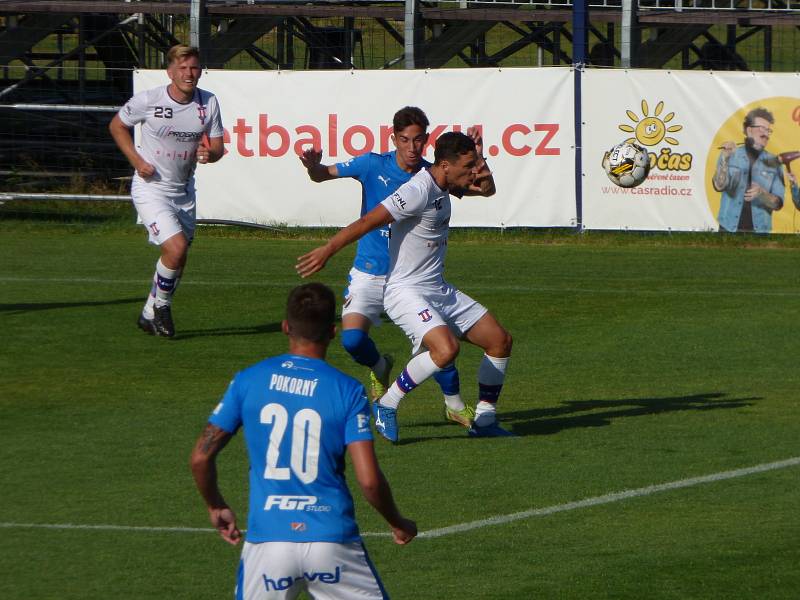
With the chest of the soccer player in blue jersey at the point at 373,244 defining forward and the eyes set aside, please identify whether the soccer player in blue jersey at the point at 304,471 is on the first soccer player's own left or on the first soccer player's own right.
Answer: on the first soccer player's own right

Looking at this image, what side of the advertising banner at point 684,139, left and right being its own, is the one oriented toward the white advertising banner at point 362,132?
right

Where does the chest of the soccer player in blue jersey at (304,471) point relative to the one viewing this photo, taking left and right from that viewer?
facing away from the viewer

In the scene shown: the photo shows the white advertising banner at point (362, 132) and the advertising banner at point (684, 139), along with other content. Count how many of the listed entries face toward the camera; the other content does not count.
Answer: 2

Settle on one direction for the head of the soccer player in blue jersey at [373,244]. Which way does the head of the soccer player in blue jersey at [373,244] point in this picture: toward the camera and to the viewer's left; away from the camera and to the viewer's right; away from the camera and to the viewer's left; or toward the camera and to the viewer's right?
toward the camera and to the viewer's right

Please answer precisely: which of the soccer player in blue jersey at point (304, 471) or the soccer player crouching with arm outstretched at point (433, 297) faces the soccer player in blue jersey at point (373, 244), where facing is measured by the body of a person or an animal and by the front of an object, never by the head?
the soccer player in blue jersey at point (304, 471)

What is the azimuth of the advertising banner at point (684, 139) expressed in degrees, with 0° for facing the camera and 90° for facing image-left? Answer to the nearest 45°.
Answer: approximately 0°

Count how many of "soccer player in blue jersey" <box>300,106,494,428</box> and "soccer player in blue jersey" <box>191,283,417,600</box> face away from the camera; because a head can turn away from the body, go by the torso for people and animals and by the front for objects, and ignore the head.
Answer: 1

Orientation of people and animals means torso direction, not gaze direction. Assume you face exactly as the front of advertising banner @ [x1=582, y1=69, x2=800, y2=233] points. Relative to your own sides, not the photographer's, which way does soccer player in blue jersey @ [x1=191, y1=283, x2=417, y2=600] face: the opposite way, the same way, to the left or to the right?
the opposite way

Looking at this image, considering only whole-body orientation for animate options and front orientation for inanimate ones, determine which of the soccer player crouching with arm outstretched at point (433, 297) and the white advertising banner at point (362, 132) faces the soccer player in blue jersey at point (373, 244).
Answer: the white advertising banner

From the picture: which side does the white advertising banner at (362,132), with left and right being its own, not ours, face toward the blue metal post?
left

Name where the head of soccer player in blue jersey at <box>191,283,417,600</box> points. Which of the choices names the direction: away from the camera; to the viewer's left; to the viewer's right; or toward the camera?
away from the camera

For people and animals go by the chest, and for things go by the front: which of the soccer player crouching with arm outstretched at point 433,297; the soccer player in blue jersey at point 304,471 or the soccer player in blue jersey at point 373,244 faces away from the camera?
the soccer player in blue jersey at point 304,471
